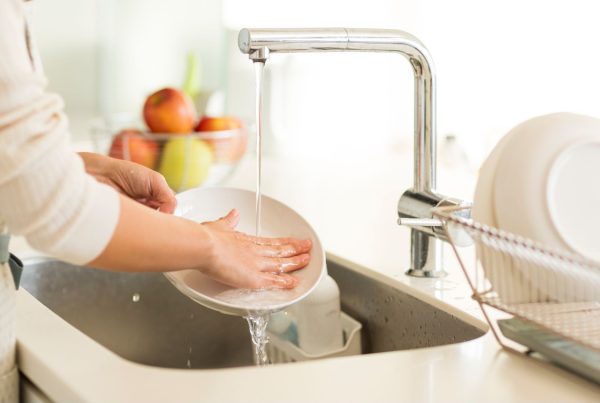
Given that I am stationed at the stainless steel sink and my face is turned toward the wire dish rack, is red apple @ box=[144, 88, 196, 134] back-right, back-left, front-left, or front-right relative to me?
back-left

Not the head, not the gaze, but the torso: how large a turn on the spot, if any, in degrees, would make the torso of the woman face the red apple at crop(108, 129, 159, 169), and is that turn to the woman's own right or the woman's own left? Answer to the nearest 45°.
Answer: approximately 90° to the woman's own left

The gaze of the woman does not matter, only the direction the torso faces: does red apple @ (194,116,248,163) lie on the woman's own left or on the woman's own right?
on the woman's own left

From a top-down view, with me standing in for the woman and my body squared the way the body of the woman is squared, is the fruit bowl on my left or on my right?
on my left

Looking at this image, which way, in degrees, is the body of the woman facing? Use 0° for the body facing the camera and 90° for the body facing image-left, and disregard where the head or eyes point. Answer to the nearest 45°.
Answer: approximately 270°
